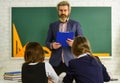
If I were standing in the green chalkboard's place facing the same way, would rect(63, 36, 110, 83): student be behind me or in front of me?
in front

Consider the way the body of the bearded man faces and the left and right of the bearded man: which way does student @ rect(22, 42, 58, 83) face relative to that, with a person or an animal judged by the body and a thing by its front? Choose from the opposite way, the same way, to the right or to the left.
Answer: the opposite way

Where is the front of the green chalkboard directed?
toward the camera

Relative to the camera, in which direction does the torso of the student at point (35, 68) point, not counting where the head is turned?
away from the camera

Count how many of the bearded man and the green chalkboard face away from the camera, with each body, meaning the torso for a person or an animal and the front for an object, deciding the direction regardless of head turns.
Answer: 0

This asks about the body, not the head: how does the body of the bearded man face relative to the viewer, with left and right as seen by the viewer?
facing the viewer

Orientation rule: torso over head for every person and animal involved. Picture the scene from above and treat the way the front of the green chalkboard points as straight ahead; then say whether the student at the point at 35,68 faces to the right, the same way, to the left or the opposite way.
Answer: the opposite way

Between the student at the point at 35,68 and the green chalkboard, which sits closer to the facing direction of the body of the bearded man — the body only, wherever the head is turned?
the student

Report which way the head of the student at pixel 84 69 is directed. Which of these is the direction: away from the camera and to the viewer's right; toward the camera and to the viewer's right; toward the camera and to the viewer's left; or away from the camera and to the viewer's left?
away from the camera and to the viewer's left

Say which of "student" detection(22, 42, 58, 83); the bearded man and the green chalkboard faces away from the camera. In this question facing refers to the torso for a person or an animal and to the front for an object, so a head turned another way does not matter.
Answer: the student

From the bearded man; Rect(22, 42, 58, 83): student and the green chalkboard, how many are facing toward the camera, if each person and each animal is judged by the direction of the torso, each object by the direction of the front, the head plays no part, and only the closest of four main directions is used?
2

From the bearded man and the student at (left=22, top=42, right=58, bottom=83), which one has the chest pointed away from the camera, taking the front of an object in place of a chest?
the student
